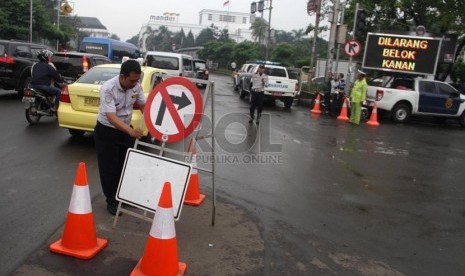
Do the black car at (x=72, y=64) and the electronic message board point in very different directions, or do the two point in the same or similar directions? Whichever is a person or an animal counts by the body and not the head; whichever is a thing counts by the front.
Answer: very different directions

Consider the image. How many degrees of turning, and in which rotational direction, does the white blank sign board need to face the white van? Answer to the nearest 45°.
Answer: approximately 180°

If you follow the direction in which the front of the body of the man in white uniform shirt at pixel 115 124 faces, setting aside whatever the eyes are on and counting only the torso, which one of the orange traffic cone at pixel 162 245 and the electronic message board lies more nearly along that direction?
the orange traffic cone

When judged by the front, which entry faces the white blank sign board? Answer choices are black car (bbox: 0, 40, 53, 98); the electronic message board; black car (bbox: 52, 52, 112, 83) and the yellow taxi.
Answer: the electronic message board

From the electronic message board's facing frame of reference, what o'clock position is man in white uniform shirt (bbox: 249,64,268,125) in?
The man in white uniform shirt is roughly at 1 o'clock from the electronic message board.

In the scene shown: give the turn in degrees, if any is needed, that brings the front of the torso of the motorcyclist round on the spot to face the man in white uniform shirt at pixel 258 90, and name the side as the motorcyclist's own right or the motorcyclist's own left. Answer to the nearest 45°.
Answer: approximately 45° to the motorcyclist's own right

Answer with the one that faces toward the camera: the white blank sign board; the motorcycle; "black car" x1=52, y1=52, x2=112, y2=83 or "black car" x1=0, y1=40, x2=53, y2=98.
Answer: the white blank sign board

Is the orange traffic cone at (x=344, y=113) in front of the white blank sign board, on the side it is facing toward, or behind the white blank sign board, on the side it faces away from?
behind

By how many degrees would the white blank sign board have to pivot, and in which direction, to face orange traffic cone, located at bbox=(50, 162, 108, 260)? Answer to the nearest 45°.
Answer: approximately 45° to its right

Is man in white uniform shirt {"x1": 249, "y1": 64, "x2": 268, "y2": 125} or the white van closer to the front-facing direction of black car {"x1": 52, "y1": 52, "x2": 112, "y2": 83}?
the white van

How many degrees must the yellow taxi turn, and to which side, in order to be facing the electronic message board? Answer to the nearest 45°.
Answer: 0° — it already faces it

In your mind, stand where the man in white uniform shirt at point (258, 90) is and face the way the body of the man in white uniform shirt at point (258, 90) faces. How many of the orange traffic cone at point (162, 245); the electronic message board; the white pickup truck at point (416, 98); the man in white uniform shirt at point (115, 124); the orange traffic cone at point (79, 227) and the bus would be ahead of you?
3

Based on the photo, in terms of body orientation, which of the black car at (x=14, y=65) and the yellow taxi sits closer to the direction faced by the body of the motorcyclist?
the black car
